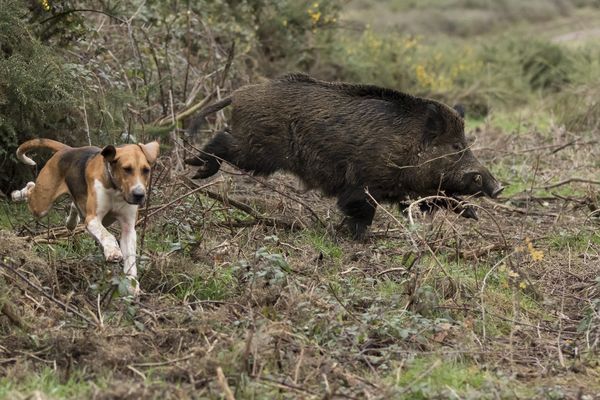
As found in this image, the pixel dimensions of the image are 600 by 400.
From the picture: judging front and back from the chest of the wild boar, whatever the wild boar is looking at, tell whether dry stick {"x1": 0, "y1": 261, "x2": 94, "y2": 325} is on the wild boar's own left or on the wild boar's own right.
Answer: on the wild boar's own right

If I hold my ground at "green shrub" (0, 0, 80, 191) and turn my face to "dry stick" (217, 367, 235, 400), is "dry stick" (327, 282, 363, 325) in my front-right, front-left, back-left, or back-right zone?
front-left

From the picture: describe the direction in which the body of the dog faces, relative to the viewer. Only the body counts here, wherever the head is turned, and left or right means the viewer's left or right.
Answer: facing the viewer and to the right of the viewer

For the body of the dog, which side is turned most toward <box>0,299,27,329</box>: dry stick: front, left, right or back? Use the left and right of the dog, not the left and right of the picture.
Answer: right

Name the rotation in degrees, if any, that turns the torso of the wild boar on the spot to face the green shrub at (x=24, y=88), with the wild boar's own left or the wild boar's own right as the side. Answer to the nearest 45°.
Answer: approximately 180°

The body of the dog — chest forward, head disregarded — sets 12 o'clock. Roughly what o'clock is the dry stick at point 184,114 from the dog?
The dry stick is roughly at 8 o'clock from the dog.

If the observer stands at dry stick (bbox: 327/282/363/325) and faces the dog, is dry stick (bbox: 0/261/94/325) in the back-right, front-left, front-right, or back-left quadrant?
front-left

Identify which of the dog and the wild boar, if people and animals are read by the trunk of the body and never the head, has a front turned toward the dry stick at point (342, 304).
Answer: the dog

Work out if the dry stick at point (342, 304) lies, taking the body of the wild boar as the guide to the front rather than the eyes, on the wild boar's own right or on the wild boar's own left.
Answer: on the wild boar's own right

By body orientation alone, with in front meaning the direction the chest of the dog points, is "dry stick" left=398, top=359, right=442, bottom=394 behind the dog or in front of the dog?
in front

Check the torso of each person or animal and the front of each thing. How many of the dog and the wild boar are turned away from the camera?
0

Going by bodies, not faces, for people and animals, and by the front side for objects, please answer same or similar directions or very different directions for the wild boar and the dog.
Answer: same or similar directions

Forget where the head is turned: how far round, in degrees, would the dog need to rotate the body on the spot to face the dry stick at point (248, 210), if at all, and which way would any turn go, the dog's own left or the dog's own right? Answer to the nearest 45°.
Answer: approximately 90° to the dog's own left

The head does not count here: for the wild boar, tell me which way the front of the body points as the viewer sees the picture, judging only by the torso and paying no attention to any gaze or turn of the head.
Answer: to the viewer's right
